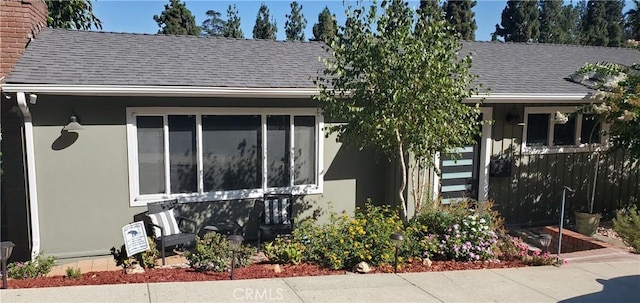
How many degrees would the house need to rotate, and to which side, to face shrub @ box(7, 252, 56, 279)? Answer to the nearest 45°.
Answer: approximately 45° to its right

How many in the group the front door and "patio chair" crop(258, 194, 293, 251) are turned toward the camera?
2

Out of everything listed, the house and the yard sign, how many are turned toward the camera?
2

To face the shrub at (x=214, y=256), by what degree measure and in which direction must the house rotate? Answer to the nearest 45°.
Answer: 0° — it already faces it

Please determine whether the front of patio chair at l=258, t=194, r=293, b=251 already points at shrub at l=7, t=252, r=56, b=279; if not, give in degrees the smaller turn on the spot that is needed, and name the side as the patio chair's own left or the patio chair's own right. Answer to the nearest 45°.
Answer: approximately 45° to the patio chair's own right

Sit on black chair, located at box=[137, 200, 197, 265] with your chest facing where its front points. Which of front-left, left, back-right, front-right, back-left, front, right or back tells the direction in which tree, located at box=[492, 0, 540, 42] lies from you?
left

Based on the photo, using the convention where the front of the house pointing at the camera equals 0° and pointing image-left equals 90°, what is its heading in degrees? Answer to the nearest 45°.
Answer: approximately 0°

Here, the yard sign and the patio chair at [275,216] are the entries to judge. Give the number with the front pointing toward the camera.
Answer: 2

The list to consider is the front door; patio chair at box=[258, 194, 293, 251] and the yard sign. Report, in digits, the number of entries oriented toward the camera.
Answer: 3

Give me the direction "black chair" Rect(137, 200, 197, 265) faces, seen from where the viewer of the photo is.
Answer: facing the viewer and to the right of the viewer
